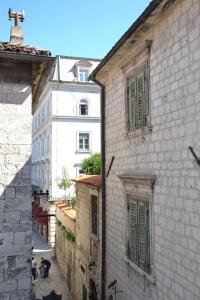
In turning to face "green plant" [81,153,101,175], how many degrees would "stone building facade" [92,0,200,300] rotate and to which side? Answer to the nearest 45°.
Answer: approximately 135° to its right

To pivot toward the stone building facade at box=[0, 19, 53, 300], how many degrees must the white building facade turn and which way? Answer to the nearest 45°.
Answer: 0° — it already faces it

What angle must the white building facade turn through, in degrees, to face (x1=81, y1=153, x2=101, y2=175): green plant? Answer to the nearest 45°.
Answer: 0° — it already faces it

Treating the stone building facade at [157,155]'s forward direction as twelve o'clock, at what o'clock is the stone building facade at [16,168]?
the stone building facade at [16,168] is roughly at 1 o'clock from the stone building facade at [157,155].
